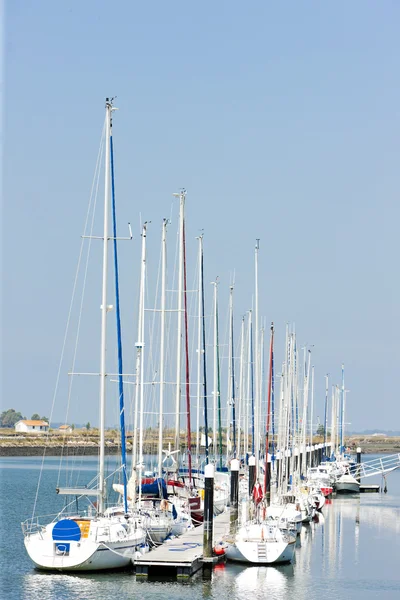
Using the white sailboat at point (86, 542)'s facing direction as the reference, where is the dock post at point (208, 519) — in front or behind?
in front

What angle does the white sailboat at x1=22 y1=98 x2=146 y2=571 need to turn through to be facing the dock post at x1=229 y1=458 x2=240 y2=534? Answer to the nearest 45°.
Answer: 0° — it already faces it

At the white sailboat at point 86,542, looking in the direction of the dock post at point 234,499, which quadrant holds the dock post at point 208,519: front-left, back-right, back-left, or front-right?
front-right

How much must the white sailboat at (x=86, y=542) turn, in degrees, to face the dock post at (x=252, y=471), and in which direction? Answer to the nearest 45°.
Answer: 0° — it already faces it

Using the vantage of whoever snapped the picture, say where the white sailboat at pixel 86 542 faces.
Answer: facing away from the viewer and to the right of the viewer
